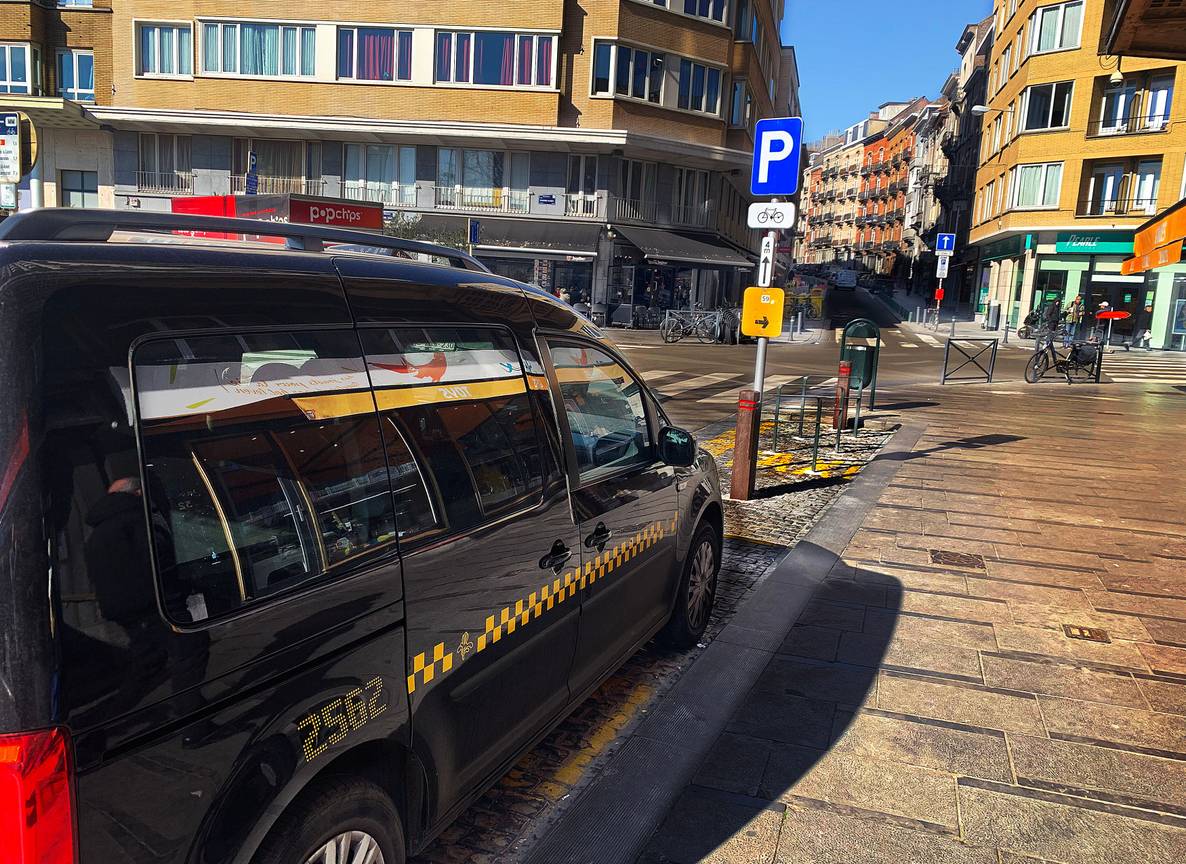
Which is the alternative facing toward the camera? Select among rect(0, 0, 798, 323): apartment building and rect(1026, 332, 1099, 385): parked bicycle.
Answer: the apartment building

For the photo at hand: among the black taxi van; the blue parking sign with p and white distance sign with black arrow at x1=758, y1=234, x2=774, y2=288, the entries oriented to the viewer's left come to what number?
0

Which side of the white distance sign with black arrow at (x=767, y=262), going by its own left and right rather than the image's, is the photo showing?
front

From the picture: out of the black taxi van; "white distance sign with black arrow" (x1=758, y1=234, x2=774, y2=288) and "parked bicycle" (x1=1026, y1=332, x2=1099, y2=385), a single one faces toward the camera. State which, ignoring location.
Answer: the white distance sign with black arrow

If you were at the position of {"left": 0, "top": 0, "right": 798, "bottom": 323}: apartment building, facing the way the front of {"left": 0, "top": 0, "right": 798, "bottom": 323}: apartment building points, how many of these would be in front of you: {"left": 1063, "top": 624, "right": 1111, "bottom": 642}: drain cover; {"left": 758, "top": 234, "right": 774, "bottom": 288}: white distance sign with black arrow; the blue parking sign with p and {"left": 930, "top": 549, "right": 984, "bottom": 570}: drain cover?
4

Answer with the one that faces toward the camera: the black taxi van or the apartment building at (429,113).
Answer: the apartment building

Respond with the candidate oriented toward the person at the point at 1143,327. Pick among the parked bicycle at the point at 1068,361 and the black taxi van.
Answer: the black taxi van

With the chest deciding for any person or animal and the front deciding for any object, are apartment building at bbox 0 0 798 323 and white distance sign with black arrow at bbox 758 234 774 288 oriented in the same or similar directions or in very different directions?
same or similar directions

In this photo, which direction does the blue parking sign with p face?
toward the camera

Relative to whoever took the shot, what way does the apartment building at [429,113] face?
facing the viewer

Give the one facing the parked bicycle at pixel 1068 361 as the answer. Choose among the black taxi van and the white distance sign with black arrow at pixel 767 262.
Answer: the black taxi van

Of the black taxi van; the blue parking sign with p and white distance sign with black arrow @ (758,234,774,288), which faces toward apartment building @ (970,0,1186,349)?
the black taxi van

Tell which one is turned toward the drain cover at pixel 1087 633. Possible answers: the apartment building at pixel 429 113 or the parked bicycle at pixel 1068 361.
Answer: the apartment building

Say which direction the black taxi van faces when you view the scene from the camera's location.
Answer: facing away from the viewer and to the right of the viewer

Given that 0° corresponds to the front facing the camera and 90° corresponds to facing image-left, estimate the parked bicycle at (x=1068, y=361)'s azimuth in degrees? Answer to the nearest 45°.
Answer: approximately 90°

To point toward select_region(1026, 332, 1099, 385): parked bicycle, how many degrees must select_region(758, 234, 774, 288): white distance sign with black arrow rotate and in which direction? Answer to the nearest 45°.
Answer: approximately 135° to its left

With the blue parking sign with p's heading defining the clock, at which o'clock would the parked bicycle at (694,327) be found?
The parked bicycle is roughly at 6 o'clock from the blue parking sign with p.

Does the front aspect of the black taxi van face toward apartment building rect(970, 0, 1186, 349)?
yes

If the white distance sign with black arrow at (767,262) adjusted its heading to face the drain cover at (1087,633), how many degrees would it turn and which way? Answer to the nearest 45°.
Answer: approximately 45° to its left
